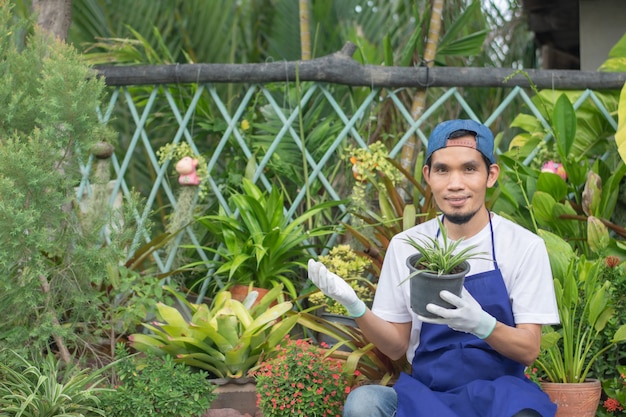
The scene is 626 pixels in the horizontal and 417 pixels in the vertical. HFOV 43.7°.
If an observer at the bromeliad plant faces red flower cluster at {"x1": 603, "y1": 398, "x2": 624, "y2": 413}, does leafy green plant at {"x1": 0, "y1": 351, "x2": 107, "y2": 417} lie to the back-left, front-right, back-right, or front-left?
back-right

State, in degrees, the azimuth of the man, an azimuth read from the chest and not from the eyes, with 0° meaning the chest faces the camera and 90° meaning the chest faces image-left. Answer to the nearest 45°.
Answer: approximately 0°

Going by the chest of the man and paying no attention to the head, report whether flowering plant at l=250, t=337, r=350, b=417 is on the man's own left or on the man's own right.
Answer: on the man's own right

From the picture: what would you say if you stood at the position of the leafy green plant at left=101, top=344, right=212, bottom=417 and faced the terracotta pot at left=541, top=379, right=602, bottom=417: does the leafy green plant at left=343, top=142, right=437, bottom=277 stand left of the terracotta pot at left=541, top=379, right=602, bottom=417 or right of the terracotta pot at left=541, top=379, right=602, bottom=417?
left

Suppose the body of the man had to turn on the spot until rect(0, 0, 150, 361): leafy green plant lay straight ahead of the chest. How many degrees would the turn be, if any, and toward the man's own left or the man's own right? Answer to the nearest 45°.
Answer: approximately 90° to the man's own right

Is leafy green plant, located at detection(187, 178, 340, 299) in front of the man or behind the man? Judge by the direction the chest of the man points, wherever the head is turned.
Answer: behind

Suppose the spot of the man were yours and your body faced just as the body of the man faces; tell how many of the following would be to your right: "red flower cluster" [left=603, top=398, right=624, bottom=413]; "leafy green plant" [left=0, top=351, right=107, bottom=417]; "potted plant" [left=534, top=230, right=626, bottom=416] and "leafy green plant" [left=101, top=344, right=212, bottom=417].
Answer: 2

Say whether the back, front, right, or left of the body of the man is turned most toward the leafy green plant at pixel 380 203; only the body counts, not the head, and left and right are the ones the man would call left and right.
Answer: back

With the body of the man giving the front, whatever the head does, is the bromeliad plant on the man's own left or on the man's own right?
on the man's own right

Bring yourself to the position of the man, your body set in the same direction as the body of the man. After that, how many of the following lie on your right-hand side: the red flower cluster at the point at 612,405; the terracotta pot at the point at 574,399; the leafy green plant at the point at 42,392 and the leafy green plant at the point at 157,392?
2

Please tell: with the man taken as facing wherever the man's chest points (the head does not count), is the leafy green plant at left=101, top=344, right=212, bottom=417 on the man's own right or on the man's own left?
on the man's own right

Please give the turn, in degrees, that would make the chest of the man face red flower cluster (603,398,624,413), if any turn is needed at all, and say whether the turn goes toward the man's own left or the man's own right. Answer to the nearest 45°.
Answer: approximately 135° to the man's own left

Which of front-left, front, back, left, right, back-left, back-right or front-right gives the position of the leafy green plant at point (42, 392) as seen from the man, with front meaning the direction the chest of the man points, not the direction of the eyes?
right
